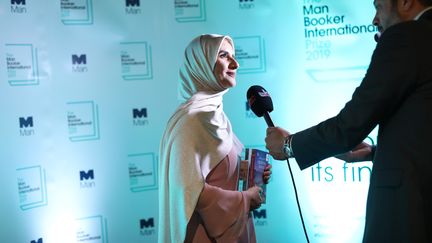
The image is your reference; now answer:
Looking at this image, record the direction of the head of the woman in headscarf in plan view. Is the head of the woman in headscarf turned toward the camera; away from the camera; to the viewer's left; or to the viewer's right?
to the viewer's right

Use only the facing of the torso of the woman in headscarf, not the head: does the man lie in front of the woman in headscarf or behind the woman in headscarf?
in front

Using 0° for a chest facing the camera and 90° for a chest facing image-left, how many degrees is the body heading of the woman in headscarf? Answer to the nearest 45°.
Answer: approximately 270°
